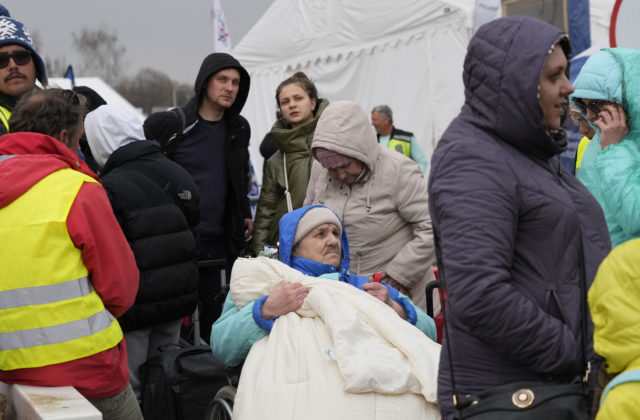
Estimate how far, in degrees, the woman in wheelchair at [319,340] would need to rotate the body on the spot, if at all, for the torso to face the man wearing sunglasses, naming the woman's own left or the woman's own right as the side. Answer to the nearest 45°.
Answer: approximately 135° to the woman's own right

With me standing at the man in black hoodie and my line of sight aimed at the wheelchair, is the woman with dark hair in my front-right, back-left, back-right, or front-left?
front-left

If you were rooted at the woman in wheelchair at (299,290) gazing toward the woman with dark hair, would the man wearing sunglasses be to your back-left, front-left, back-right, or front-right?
front-left

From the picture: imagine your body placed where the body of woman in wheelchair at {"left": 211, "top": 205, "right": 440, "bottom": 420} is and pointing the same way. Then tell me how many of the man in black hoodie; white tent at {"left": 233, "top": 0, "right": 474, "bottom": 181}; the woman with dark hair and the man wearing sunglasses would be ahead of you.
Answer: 0

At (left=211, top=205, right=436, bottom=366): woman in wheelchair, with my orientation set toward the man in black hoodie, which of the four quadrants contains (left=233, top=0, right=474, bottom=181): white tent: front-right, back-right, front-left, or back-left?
front-right

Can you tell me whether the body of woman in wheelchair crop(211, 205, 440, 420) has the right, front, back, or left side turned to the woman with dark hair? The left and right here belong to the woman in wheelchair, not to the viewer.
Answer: back

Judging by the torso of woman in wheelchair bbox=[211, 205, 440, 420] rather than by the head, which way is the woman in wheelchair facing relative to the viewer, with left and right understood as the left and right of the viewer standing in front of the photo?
facing the viewer

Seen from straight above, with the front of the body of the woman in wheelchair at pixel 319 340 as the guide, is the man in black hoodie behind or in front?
behind

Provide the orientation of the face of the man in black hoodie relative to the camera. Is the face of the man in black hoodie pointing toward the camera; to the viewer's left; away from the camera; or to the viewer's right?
toward the camera
